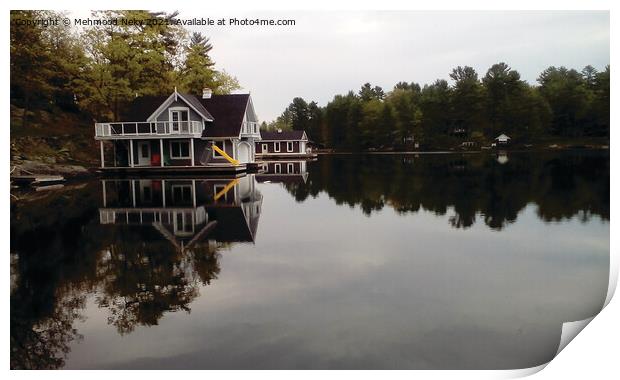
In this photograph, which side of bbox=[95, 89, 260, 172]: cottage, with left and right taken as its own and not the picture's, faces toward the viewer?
front

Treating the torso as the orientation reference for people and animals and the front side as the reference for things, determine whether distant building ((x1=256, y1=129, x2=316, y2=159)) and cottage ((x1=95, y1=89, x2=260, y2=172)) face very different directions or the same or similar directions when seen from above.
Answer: same or similar directions

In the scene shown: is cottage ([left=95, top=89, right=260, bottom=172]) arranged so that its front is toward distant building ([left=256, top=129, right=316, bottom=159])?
no

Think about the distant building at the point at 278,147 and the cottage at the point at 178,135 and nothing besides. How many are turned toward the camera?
2

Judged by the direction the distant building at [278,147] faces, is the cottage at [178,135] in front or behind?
in front

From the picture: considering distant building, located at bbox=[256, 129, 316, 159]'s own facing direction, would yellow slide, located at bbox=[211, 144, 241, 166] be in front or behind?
in front

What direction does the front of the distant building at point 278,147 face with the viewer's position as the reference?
facing the viewer

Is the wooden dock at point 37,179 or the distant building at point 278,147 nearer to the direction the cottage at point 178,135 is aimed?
the wooden dock

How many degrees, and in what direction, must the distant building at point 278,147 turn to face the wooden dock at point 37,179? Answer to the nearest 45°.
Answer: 0° — it already faces it
